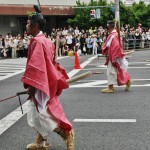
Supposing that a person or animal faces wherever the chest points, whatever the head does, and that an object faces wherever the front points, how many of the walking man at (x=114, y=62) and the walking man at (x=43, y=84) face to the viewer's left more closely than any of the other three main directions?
2

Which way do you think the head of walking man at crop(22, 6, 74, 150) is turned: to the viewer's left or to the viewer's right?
to the viewer's left

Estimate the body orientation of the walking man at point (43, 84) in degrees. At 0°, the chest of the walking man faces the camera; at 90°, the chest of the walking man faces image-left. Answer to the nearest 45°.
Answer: approximately 90°

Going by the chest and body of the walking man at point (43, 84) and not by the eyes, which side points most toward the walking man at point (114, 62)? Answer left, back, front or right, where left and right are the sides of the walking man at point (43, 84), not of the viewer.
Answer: right

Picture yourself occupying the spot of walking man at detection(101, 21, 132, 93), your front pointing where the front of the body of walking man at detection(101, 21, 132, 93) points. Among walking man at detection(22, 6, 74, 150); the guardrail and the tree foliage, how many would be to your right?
2

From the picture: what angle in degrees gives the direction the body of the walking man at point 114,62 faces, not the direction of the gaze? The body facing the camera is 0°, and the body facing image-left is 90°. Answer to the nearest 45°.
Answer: approximately 90°

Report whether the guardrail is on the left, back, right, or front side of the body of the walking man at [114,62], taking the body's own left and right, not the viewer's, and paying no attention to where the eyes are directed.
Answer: right
